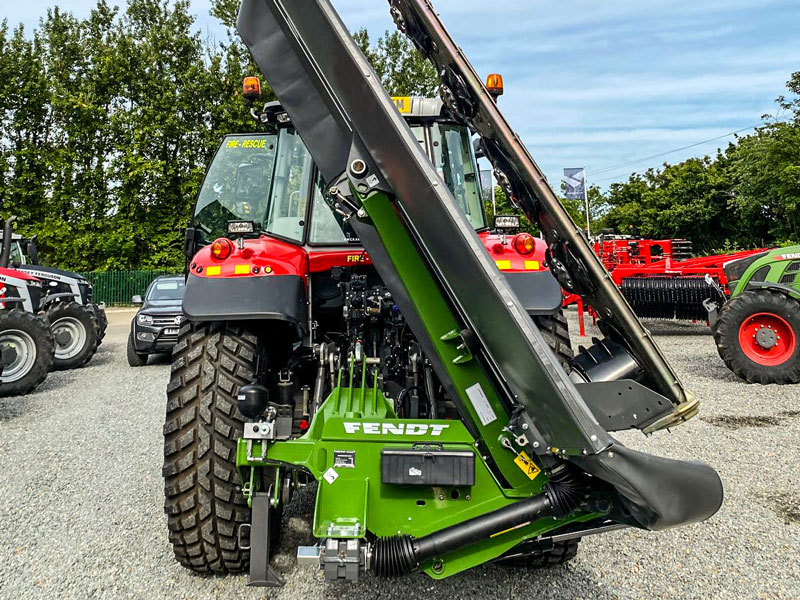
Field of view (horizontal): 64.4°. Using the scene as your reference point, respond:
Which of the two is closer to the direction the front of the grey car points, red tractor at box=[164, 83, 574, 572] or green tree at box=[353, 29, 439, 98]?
the red tractor

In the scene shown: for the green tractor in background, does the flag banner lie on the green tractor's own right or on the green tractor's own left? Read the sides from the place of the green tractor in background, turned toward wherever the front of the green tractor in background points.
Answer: on the green tractor's own right

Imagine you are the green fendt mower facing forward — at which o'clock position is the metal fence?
The metal fence is roughly at 11 o'clock from the green fendt mower.

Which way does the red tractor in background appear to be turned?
to the viewer's right

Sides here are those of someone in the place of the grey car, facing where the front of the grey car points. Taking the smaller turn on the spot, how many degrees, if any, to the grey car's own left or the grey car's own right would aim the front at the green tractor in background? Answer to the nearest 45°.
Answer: approximately 45° to the grey car's own left

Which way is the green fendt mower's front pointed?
away from the camera

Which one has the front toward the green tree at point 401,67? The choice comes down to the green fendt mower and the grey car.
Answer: the green fendt mower

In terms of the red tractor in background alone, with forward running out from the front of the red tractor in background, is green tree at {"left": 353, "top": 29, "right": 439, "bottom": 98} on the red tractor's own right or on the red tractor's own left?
on the red tractor's own left

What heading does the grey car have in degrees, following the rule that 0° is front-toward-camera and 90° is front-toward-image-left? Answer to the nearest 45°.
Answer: approximately 0°

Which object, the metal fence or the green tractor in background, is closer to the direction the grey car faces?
the green tractor in background

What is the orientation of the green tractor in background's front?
to the viewer's left
